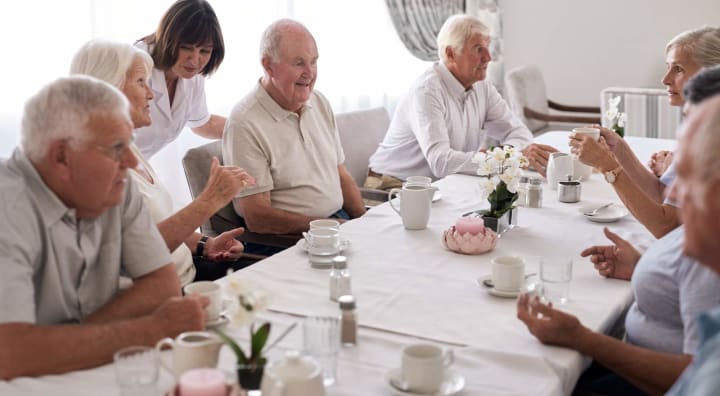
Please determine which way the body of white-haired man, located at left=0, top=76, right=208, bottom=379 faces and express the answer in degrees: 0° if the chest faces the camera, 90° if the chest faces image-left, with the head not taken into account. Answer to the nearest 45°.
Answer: approximately 315°

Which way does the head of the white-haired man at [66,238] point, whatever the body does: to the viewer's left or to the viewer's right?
to the viewer's right

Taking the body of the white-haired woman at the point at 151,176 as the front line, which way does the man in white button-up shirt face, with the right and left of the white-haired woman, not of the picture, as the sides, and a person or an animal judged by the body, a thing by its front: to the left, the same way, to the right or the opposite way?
to the right

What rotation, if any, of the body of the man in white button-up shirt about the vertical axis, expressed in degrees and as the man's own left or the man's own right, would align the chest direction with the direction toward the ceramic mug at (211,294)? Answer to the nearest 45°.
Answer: approximately 45° to the man's own right

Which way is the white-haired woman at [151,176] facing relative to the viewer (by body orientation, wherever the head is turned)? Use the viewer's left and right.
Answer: facing to the right of the viewer

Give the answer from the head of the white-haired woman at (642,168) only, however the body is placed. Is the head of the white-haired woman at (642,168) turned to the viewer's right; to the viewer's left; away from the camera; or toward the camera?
to the viewer's left

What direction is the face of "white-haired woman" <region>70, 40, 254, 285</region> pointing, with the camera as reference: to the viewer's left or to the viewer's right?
to the viewer's right

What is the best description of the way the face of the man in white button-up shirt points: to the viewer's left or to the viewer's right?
to the viewer's right

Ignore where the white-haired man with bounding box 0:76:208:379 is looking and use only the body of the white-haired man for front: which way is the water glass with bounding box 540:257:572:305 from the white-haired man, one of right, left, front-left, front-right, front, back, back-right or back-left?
front-left
